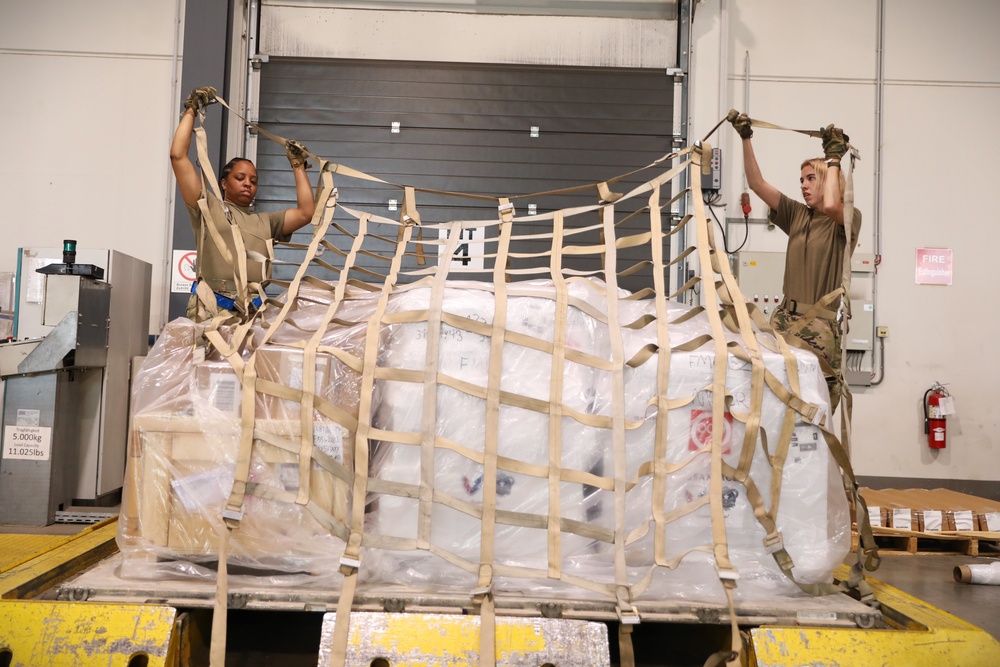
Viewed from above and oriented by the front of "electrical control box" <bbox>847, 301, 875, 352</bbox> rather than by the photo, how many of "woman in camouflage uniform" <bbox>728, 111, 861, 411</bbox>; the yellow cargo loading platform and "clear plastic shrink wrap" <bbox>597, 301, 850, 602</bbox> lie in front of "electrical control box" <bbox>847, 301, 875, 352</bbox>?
3

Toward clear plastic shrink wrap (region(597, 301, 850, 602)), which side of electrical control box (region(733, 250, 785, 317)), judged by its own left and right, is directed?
front

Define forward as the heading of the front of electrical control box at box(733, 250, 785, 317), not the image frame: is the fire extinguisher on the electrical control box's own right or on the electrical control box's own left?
on the electrical control box's own left

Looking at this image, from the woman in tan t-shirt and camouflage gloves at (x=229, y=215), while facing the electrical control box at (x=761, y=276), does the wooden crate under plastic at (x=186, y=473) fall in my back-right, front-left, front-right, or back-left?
back-right

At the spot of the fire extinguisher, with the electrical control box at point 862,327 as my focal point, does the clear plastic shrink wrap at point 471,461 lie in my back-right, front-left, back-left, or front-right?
front-left

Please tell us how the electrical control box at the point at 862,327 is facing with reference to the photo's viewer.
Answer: facing the viewer

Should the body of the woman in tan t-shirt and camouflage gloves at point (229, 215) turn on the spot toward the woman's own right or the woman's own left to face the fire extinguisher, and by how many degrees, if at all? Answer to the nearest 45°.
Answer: approximately 45° to the woman's own left

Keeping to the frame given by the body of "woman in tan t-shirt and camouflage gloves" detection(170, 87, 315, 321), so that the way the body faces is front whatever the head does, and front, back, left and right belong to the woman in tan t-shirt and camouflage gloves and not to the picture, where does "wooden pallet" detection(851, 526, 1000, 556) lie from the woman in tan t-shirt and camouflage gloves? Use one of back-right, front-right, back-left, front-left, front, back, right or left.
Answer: front-left

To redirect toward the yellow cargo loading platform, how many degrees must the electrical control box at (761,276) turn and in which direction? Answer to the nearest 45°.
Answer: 0° — it already faces it

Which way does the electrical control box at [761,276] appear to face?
toward the camera

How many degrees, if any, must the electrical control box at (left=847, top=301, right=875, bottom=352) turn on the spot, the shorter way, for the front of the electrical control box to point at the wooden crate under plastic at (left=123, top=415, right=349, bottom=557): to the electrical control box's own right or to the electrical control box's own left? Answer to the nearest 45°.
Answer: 0° — it already faces it

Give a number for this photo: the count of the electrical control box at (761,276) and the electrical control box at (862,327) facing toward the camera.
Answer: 2

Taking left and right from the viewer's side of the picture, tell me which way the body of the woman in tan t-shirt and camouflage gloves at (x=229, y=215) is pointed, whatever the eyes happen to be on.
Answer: facing the viewer and to the right of the viewer
